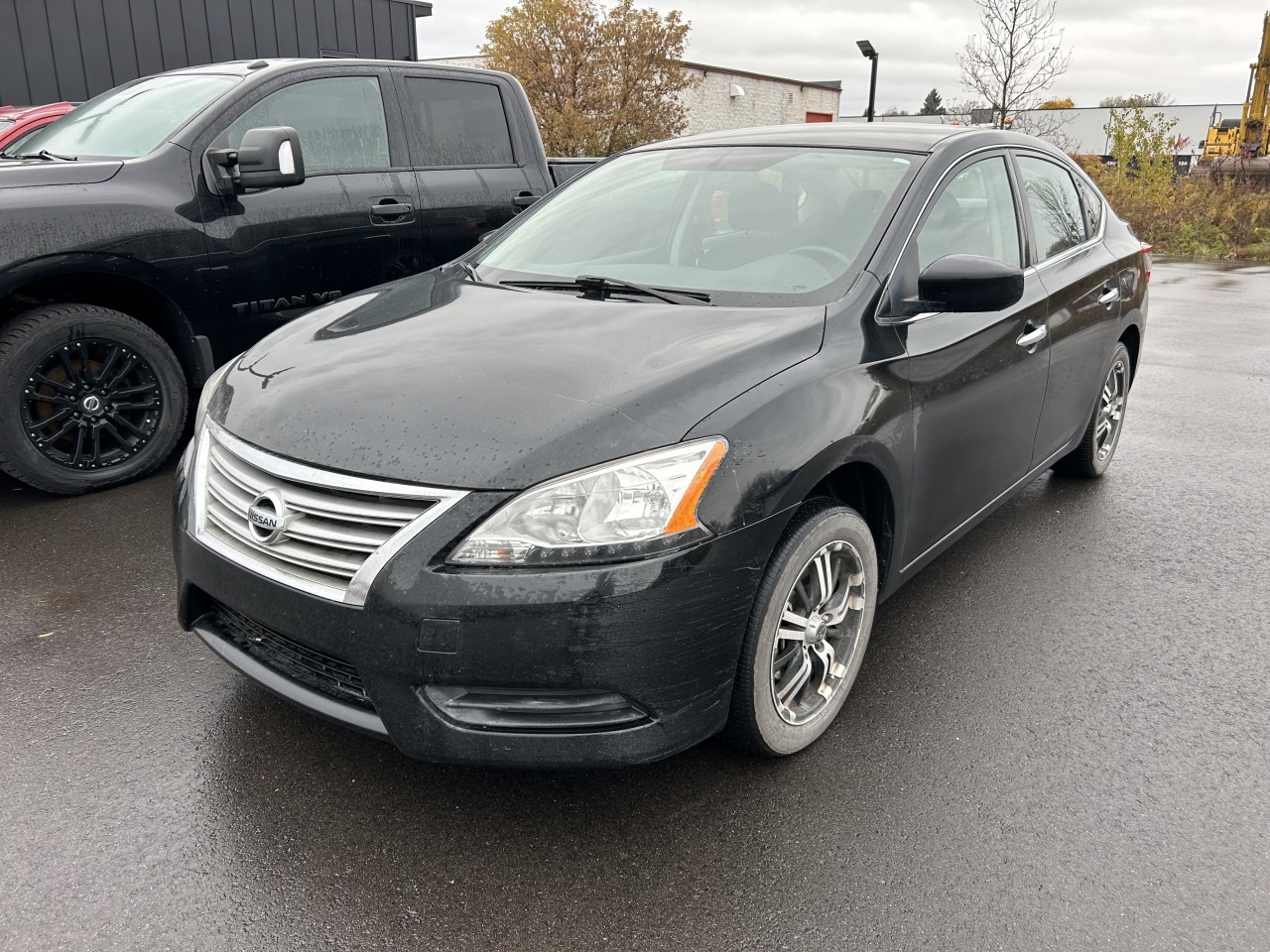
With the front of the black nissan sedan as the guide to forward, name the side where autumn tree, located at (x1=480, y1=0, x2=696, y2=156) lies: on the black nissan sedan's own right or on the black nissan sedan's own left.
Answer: on the black nissan sedan's own right

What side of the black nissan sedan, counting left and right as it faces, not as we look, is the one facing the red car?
right

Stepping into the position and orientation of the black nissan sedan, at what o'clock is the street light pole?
The street light pole is roughly at 5 o'clock from the black nissan sedan.

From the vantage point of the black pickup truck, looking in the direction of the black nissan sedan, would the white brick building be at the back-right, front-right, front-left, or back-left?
back-left

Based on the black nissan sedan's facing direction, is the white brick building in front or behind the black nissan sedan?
behind

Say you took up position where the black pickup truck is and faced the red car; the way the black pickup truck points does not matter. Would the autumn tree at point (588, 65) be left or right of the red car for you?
right

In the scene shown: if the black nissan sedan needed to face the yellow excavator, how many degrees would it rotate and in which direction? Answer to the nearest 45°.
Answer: approximately 180°

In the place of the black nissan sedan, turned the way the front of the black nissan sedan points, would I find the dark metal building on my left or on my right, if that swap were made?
on my right

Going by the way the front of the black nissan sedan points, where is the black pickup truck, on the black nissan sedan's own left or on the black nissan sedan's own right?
on the black nissan sedan's own right

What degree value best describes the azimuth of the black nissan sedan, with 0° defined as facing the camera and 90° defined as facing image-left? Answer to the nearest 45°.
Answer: approximately 45°
